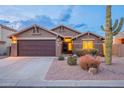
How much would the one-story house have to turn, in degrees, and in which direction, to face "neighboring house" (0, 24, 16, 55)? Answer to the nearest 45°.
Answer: approximately 135° to its right

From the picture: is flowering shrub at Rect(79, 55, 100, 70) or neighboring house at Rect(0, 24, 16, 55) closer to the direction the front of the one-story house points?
the flowering shrub

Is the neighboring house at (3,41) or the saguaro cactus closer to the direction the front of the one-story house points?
the saguaro cactus

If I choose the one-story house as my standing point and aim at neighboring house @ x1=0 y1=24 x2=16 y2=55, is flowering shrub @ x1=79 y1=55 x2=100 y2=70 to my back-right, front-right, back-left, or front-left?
back-left

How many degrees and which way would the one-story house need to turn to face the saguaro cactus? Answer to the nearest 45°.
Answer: approximately 45° to its left

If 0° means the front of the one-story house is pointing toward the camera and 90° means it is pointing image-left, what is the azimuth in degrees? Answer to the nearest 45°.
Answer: approximately 0°
